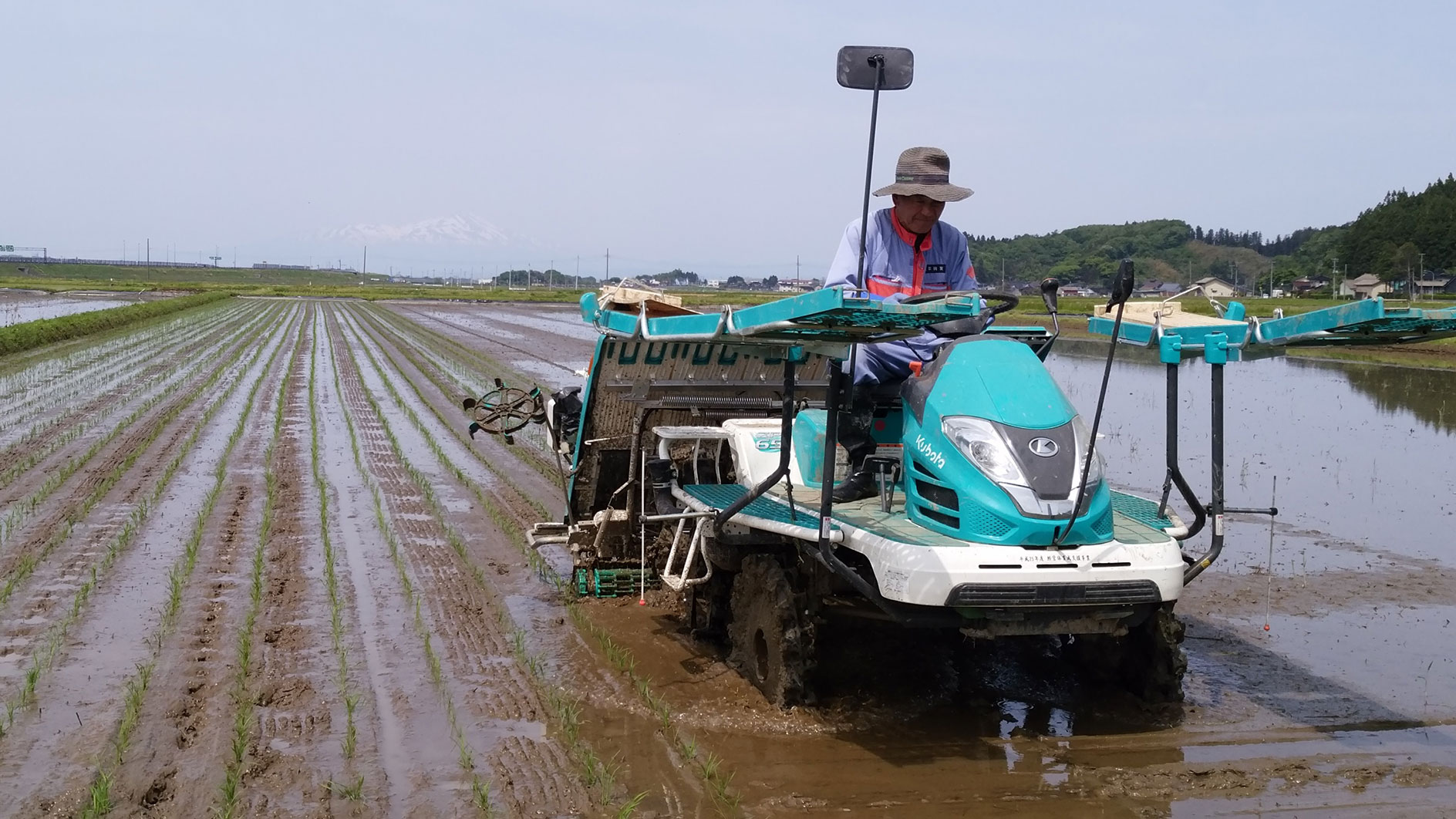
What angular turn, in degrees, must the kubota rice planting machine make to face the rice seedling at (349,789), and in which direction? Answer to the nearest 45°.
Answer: approximately 90° to its right

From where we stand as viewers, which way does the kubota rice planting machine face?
facing the viewer and to the right of the viewer

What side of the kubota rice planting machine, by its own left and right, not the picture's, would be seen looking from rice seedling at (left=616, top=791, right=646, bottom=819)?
right

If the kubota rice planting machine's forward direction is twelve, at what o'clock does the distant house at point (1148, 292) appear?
The distant house is roughly at 8 o'clock from the kubota rice planting machine.
